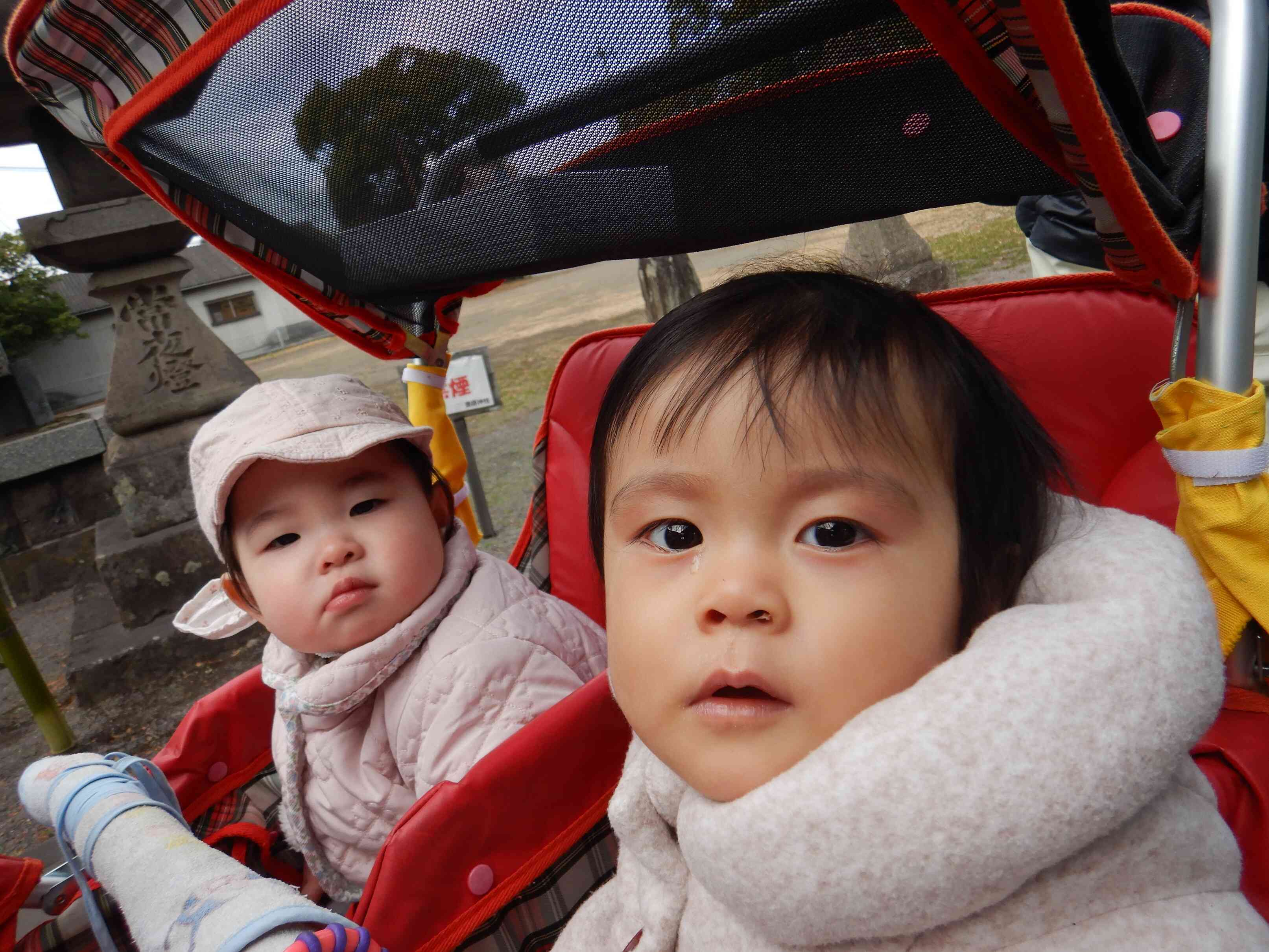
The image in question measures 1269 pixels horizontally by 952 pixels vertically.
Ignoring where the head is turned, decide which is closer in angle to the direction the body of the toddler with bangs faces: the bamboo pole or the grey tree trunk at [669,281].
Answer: the bamboo pole

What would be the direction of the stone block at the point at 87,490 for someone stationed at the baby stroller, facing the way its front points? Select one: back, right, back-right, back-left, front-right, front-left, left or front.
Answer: right

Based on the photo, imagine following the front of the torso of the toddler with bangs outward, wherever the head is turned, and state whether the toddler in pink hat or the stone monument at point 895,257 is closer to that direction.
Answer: the toddler in pink hat

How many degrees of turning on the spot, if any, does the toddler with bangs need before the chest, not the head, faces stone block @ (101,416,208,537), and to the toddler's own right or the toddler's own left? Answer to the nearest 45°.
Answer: approximately 90° to the toddler's own right

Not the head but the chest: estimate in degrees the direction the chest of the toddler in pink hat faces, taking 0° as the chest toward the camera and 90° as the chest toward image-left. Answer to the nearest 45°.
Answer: approximately 45°

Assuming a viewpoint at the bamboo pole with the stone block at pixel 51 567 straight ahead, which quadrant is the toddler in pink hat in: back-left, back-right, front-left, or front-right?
back-right

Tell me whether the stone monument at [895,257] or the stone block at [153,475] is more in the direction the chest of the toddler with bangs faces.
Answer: the stone block

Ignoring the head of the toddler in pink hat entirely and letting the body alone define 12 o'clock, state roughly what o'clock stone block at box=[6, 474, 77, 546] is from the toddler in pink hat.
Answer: The stone block is roughly at 4 o'clock from the toddler in pink hat.

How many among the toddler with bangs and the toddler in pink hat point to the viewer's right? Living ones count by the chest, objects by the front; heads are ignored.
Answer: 0
